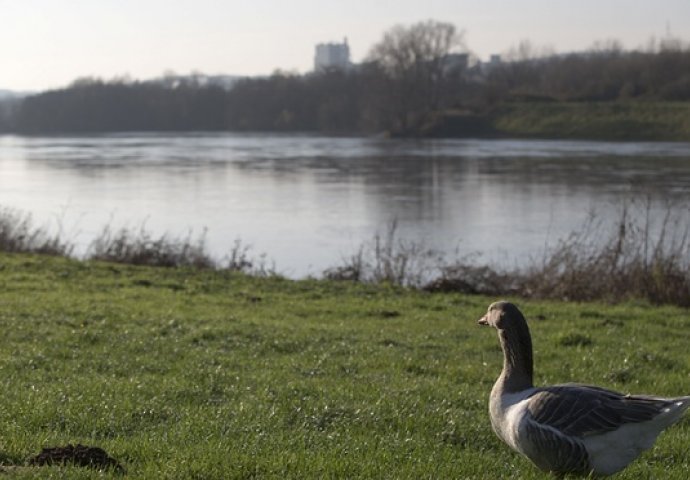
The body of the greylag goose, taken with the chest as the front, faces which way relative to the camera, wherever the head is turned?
to the viewer's left
